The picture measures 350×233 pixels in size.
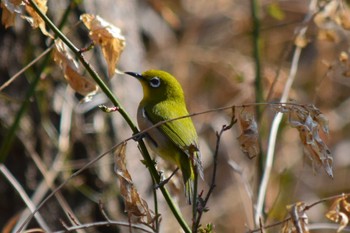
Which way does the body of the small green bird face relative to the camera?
to the viewer's left

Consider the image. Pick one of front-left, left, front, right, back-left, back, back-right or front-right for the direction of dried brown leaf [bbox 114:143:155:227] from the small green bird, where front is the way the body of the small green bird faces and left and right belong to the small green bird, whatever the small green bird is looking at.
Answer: front
